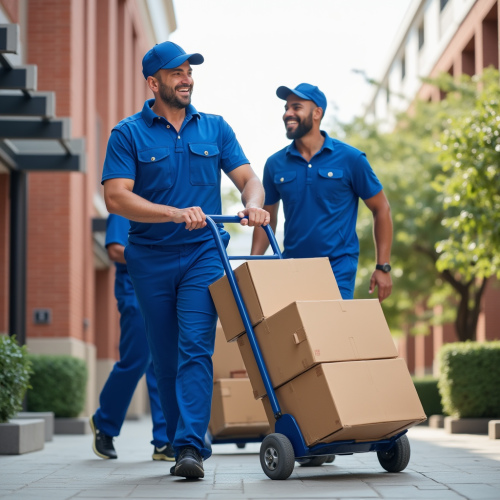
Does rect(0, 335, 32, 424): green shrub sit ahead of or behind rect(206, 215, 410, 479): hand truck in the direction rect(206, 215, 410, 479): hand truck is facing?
behind

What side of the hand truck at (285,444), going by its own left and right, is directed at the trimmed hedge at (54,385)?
back

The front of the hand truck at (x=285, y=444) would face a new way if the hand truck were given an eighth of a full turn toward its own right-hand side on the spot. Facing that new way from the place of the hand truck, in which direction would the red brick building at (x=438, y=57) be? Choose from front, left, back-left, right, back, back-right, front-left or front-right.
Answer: back

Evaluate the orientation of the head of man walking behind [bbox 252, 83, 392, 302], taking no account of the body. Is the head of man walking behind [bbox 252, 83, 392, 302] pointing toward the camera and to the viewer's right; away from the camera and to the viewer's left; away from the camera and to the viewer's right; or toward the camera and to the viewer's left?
toward the camera and to the viewer's left

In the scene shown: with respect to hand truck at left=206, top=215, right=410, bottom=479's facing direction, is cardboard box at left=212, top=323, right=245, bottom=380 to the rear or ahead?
to the rear

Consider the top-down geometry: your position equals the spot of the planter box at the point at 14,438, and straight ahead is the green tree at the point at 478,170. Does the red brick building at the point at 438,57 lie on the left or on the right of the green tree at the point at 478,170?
left

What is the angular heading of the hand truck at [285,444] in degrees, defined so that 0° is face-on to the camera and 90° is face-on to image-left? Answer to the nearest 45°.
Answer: approximately 315°

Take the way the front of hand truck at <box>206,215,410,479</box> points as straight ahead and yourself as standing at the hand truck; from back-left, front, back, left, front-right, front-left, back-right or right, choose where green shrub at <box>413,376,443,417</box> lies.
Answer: back-left

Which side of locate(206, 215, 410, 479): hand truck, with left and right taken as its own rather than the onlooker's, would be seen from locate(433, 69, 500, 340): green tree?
left

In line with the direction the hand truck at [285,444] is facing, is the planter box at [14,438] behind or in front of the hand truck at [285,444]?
behind

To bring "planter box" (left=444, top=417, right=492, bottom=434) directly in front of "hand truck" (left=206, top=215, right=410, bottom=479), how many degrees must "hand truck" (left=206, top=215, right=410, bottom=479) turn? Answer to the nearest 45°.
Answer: approximately 135° to its left
